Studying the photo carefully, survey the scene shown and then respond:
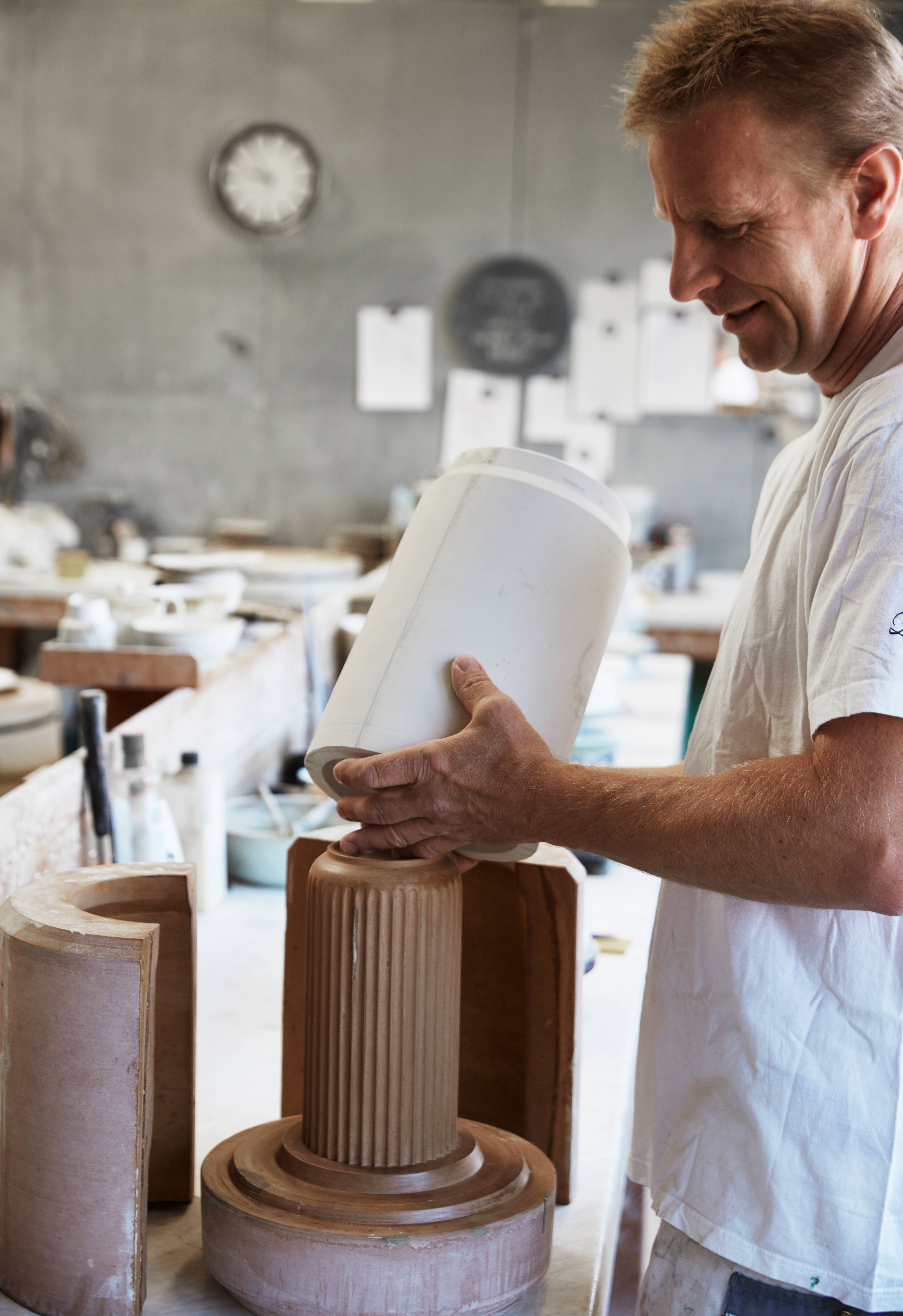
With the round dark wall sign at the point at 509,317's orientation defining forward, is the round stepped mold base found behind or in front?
in front

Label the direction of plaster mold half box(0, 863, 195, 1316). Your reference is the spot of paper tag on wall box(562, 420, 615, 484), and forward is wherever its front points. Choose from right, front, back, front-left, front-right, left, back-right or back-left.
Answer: front

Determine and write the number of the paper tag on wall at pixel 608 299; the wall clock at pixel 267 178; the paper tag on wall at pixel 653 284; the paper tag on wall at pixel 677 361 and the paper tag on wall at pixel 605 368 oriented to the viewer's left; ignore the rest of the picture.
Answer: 0

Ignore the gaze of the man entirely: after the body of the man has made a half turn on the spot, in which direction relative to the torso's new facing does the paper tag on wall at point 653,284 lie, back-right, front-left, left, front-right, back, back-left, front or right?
left

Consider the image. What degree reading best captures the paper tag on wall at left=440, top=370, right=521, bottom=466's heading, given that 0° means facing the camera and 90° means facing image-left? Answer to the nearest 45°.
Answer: approximately 0°

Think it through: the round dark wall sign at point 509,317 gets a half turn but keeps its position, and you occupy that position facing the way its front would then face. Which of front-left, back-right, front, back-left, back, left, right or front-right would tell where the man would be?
back

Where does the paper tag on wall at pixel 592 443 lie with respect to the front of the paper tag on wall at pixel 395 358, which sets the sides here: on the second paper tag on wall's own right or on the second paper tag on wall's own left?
on the second paper tag on wall's own left

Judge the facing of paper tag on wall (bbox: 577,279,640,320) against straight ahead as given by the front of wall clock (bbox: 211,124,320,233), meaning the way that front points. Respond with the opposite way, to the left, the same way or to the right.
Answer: the same way

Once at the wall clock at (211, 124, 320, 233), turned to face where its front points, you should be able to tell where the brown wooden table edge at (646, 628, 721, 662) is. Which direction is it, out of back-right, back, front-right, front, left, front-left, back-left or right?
front-left

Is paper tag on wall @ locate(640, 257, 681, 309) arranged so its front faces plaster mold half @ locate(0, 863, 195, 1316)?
yes

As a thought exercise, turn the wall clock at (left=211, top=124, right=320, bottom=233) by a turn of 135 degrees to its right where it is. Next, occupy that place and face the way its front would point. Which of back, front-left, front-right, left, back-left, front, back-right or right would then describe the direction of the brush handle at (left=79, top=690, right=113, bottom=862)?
back-left

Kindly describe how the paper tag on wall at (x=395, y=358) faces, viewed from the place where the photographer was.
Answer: facing the viewer

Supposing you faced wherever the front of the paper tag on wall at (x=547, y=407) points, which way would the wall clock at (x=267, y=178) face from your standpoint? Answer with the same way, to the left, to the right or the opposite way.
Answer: the same way

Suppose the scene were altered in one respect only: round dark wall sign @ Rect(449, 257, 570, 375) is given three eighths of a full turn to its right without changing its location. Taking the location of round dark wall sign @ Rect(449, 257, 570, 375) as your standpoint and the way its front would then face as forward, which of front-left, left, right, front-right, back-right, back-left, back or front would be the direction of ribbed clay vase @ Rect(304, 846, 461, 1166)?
back-left

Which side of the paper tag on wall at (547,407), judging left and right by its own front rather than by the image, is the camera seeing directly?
front

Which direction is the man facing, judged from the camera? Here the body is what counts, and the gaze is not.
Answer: to the viewer's left

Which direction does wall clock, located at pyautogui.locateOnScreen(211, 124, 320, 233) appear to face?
toward the camera
